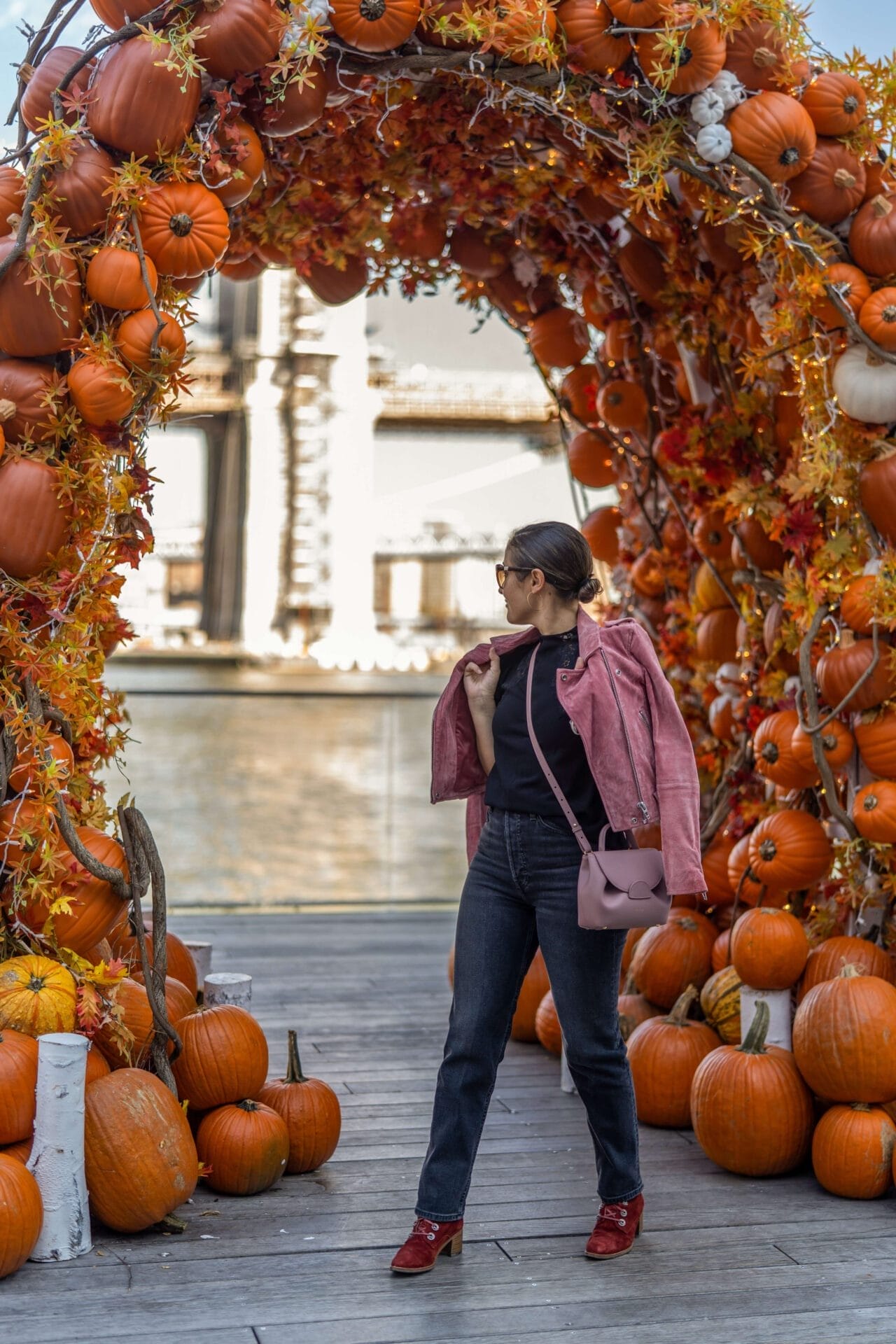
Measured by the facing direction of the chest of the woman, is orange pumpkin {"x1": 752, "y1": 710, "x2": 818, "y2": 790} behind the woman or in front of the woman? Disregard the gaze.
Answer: behind

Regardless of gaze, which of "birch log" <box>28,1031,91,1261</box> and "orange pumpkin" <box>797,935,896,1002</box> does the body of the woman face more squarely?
the birch log

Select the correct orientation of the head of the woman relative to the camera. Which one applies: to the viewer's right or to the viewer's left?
to the viewer's left

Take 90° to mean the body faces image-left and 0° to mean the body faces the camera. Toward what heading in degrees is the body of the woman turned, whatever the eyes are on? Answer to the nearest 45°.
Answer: approximately 45°

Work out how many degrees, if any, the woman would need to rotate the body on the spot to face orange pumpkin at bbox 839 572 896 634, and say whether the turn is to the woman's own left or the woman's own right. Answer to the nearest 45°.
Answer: approximately 180°
